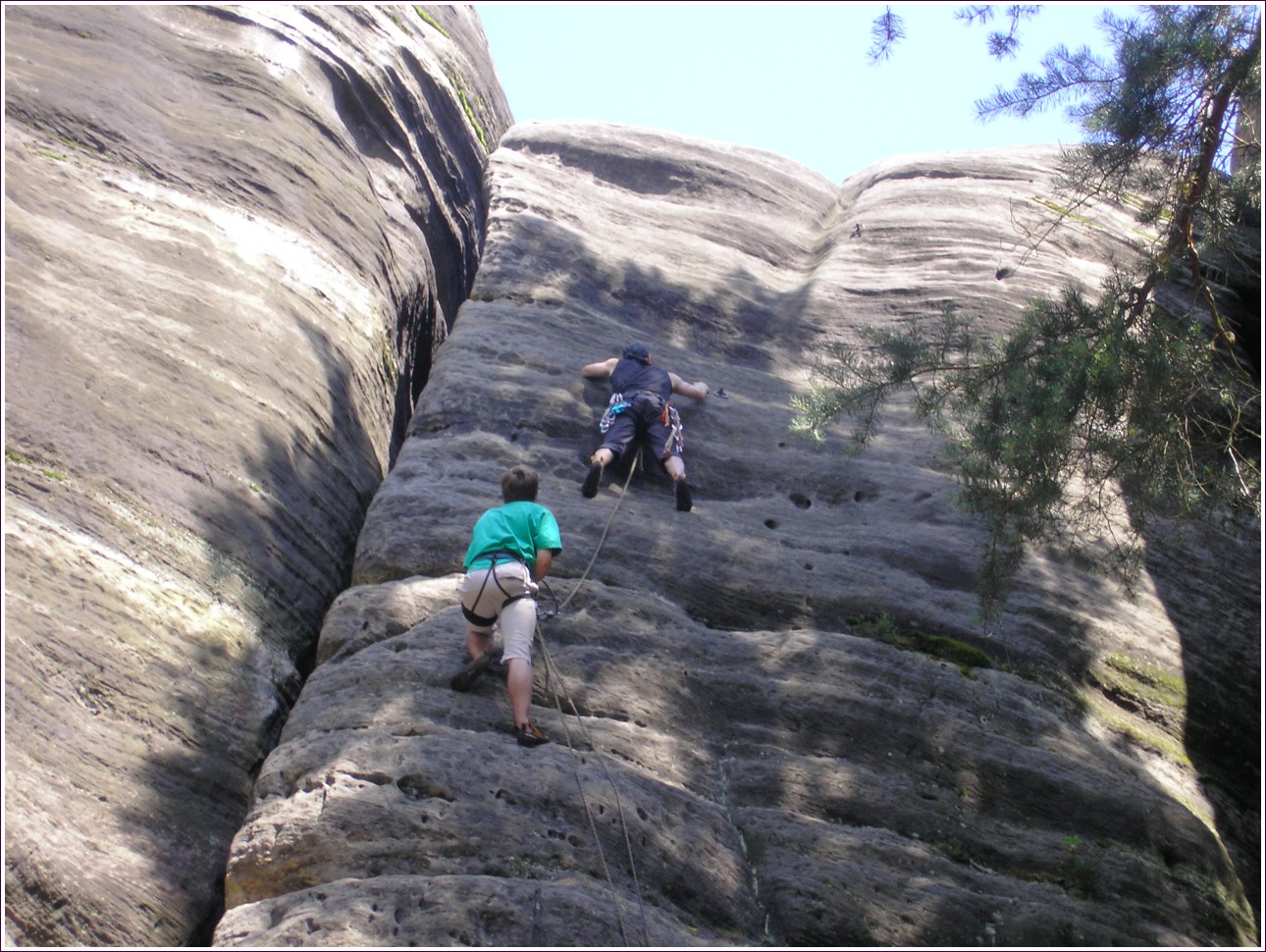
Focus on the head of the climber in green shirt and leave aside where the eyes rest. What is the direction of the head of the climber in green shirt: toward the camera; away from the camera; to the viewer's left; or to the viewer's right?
away from the camera

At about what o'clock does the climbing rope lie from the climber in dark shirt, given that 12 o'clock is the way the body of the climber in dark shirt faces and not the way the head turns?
The climbing rope is roughly at 6 o'clock from the climber in dark shirt.

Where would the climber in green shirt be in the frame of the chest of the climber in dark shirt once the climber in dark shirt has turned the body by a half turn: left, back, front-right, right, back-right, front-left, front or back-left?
front

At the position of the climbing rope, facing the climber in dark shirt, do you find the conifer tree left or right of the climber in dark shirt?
right

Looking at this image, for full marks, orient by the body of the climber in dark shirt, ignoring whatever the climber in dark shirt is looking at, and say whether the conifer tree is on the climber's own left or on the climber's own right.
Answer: on the climber's own right

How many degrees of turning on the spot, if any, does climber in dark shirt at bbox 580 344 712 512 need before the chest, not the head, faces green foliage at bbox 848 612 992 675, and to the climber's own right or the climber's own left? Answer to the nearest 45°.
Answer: approximately 135° to the climber's own right

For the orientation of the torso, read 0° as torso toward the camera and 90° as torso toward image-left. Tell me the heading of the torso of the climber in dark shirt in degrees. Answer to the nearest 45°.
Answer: approximately 180°
